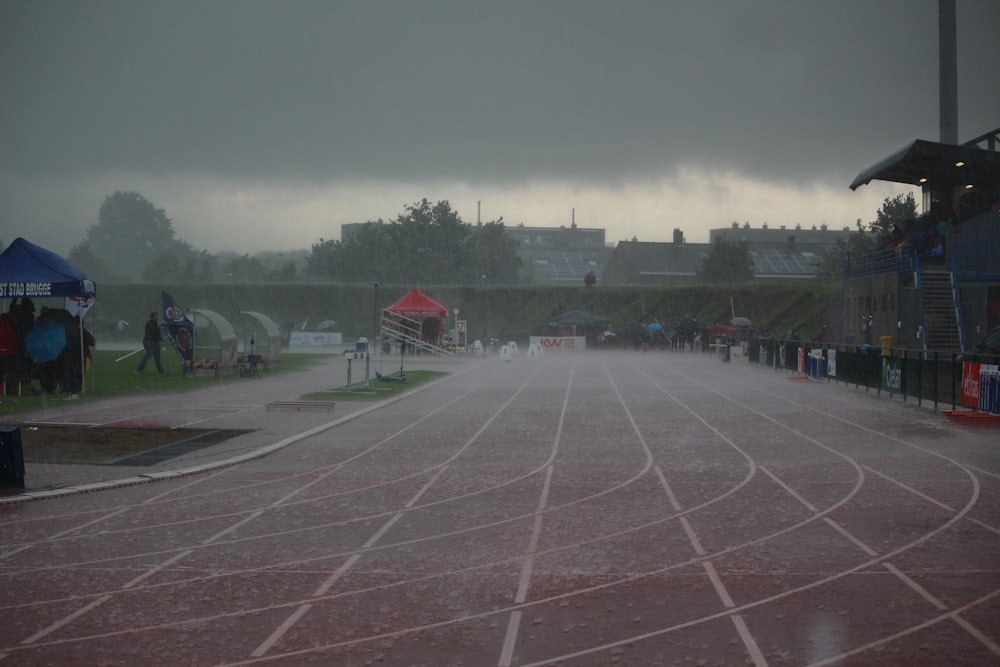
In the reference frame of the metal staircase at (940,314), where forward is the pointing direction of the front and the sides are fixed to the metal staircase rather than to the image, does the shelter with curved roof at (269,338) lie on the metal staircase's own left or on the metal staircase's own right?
on the metal staircase's own right

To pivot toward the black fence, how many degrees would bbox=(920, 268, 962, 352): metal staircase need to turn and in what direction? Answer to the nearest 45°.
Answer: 0° — it already faces it

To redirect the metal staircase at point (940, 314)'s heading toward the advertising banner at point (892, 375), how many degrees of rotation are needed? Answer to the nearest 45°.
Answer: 0° — it already faces it
